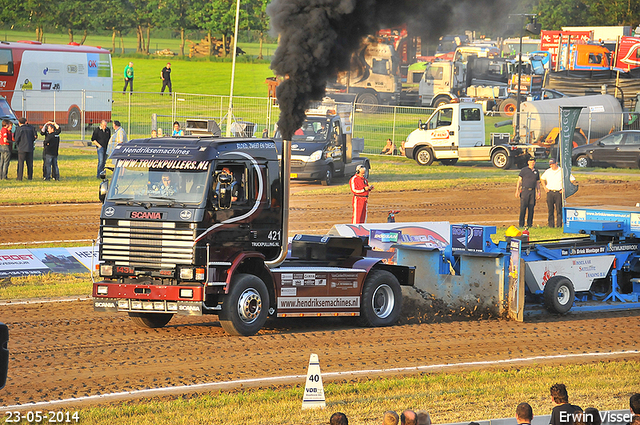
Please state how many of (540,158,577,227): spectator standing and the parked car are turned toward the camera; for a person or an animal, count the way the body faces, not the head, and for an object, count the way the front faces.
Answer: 1

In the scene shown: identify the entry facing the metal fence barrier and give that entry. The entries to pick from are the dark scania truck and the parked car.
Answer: the parked car

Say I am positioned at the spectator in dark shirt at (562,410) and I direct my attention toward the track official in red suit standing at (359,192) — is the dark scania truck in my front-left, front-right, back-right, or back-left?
front-left

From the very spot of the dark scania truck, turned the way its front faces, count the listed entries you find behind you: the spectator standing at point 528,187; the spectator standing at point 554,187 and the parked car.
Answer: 3

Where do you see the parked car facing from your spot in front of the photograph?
facing to the left of the viewer

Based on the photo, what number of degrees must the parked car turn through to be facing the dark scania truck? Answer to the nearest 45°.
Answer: approximately 90° to its left

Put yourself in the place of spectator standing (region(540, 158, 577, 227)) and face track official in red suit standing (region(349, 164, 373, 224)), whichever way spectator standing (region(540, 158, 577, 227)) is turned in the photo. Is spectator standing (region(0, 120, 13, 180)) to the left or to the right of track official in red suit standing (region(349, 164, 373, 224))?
right

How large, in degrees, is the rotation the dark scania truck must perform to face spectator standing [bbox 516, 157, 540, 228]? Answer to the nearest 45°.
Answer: approximately 180°

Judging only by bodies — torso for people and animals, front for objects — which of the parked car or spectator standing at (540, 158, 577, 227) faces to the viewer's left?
the parked car

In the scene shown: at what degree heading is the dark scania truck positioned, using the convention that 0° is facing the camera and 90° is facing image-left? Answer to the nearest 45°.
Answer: approximately 45°

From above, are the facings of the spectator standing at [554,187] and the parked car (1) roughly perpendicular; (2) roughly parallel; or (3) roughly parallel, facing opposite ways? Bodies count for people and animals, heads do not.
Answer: roughly perpendicular

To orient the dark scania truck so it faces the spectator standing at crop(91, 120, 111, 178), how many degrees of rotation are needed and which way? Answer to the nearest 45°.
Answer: approximately 135° to its right

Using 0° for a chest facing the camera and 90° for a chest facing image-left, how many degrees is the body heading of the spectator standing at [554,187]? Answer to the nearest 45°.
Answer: approximately 0°

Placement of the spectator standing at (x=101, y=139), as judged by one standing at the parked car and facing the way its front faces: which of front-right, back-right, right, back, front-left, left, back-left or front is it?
front-left

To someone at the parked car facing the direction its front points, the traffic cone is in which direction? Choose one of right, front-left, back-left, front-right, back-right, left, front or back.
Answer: left

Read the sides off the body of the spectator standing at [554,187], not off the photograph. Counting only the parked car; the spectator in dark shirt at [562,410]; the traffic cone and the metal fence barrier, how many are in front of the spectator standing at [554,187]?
2
